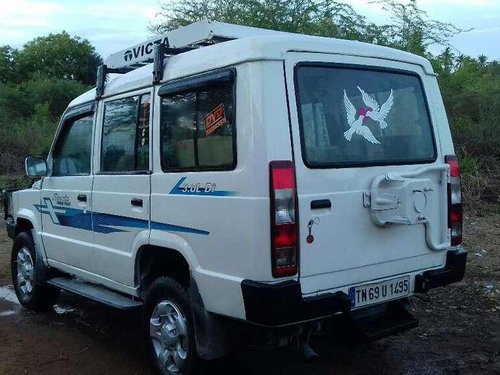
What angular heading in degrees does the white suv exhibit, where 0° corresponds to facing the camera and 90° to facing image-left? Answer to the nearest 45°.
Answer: approximately 135°

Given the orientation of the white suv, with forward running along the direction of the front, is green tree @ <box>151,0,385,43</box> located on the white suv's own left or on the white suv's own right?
on the white suv's own right

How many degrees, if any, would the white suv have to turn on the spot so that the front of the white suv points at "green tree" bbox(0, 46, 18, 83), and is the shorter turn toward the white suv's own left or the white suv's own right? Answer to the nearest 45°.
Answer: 0° — it already faces it
